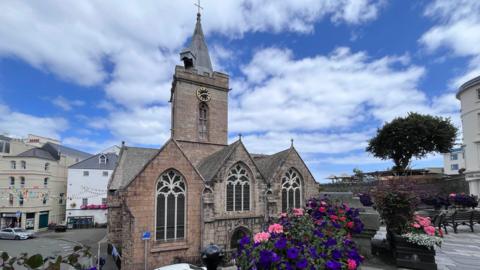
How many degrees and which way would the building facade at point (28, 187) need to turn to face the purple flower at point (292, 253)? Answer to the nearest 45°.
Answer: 0° — it already faces it

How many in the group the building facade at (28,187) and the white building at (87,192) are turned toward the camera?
2

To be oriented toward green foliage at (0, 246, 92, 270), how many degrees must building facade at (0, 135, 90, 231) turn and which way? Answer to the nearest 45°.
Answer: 0° — it already faces it

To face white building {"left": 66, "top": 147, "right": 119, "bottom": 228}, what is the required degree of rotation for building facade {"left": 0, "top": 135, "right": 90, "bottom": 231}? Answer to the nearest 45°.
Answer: approximately 90° to its left

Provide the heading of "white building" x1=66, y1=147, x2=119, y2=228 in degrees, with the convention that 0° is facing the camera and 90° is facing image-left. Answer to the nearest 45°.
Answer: approximately 0°

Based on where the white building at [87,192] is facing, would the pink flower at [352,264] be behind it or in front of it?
in front

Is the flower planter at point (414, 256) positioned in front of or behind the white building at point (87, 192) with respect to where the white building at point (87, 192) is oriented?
in front

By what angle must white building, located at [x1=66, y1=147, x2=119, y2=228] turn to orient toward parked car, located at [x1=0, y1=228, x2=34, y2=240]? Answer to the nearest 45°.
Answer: approximately 45° to its right

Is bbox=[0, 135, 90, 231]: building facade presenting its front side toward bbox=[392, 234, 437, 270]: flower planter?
yes

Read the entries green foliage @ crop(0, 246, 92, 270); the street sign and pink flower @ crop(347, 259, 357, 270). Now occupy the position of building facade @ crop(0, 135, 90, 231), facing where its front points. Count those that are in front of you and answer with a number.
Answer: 3

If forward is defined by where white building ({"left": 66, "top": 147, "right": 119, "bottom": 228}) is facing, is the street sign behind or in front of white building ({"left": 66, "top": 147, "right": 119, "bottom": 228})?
in front

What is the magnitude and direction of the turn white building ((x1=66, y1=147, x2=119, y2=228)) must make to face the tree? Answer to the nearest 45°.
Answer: approximately 45° to its left
